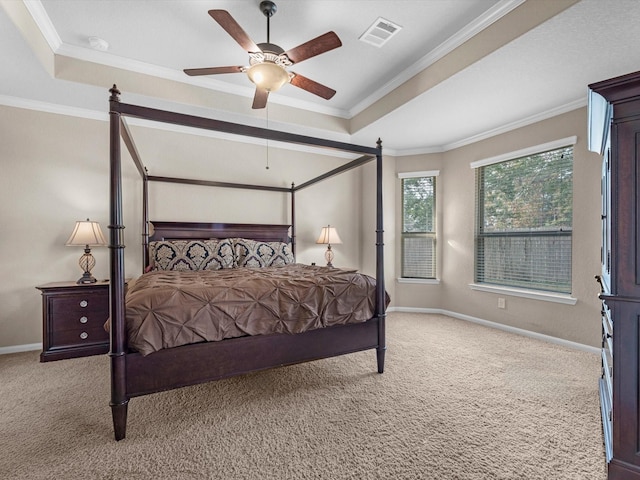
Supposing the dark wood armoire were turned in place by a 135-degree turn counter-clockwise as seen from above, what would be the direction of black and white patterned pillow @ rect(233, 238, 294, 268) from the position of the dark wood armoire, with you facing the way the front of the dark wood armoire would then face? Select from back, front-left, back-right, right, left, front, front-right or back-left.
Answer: back-right

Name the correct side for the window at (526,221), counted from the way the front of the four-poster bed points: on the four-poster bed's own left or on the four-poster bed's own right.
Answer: on the four-poster bed's own left

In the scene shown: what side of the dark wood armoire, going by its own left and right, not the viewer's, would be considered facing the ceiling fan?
front

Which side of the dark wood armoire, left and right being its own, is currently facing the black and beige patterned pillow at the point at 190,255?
front

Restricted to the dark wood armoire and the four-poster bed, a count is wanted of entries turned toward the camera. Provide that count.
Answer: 1

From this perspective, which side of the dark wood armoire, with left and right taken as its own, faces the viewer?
left

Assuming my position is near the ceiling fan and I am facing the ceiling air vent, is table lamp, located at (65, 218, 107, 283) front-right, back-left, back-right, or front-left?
back-left

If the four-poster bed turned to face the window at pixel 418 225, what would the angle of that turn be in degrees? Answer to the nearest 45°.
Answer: approximately 135° to its left

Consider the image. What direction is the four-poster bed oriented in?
toward the camera

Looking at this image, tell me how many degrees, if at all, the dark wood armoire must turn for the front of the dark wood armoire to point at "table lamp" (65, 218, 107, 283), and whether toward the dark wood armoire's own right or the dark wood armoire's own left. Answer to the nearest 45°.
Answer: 0° — it already faces it

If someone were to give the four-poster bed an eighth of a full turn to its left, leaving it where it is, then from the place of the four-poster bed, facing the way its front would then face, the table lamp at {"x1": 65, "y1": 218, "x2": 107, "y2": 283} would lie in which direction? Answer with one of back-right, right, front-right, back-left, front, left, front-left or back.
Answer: back
